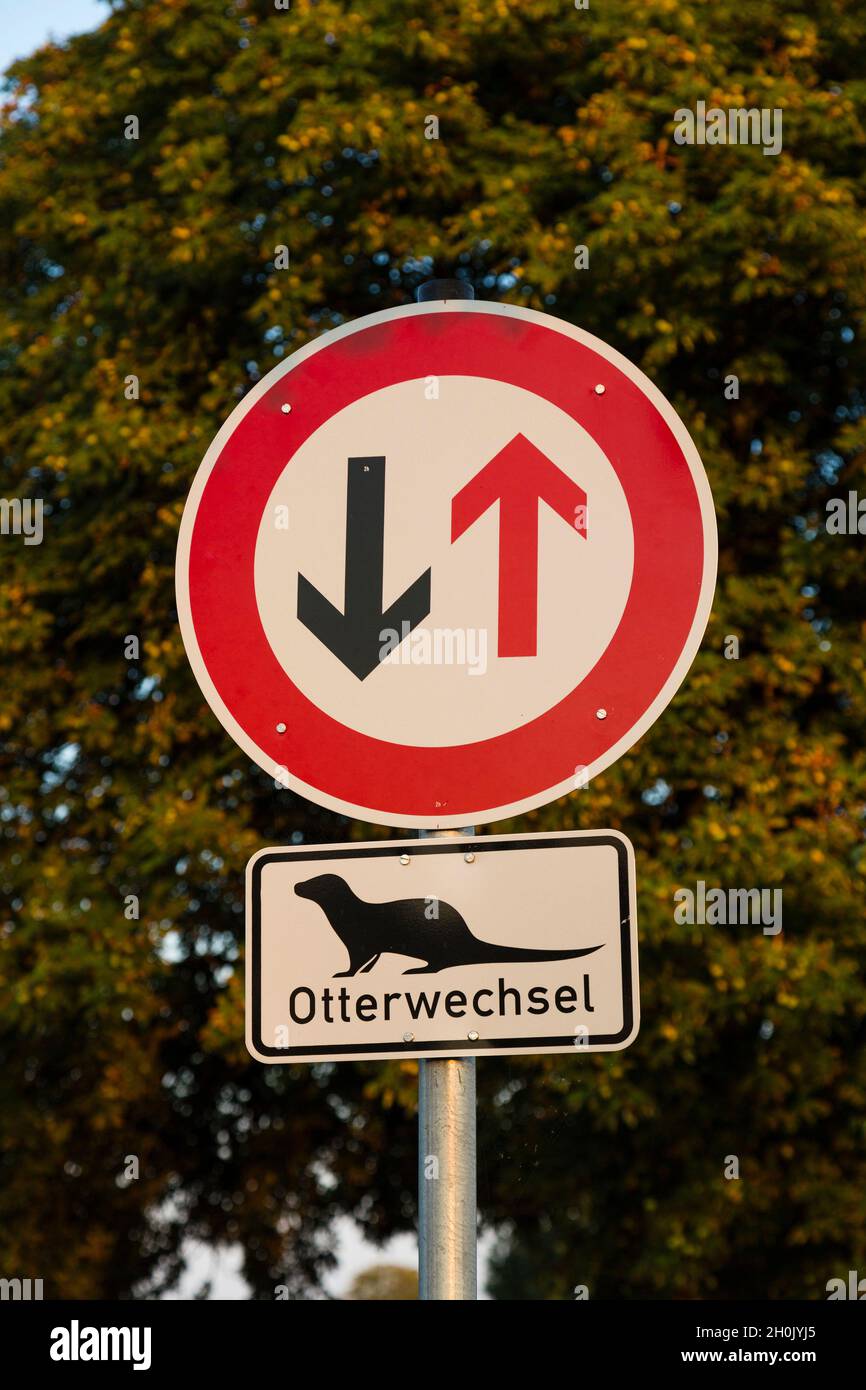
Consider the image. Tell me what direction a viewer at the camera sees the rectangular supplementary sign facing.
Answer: facing the viewer

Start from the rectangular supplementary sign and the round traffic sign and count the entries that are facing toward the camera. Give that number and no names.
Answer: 2

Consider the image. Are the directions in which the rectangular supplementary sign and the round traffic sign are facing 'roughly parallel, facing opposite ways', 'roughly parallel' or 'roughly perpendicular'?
roughly parallel
